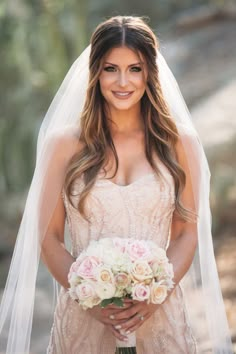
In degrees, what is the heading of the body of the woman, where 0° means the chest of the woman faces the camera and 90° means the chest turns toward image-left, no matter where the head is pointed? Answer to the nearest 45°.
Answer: approximately 0°
